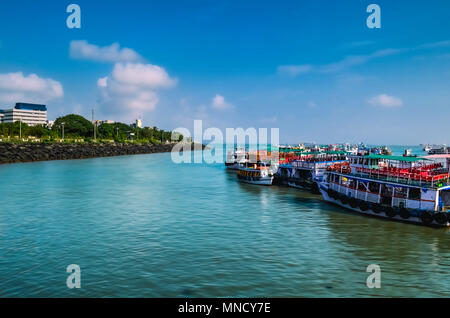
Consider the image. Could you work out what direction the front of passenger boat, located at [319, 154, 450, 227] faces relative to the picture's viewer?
facing away from the viewer and to the left of the viewer
